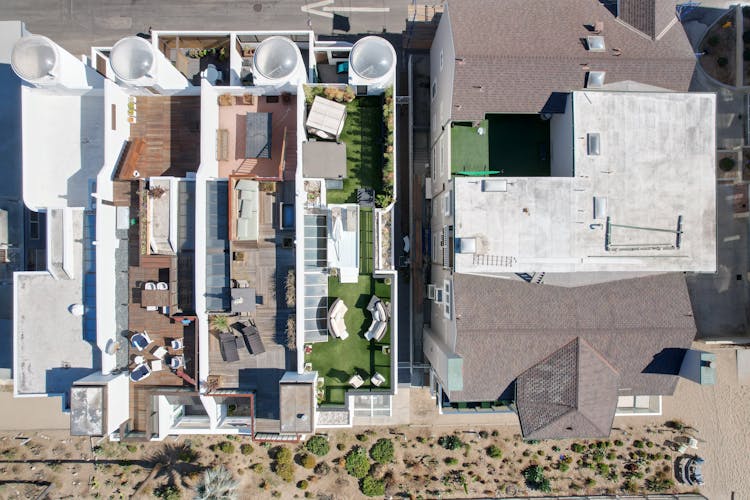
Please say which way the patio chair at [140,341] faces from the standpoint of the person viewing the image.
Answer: facing the viewer and to the right of the viewer

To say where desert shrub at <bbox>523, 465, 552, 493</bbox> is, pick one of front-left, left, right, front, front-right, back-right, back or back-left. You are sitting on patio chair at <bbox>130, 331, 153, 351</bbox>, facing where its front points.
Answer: front-left
